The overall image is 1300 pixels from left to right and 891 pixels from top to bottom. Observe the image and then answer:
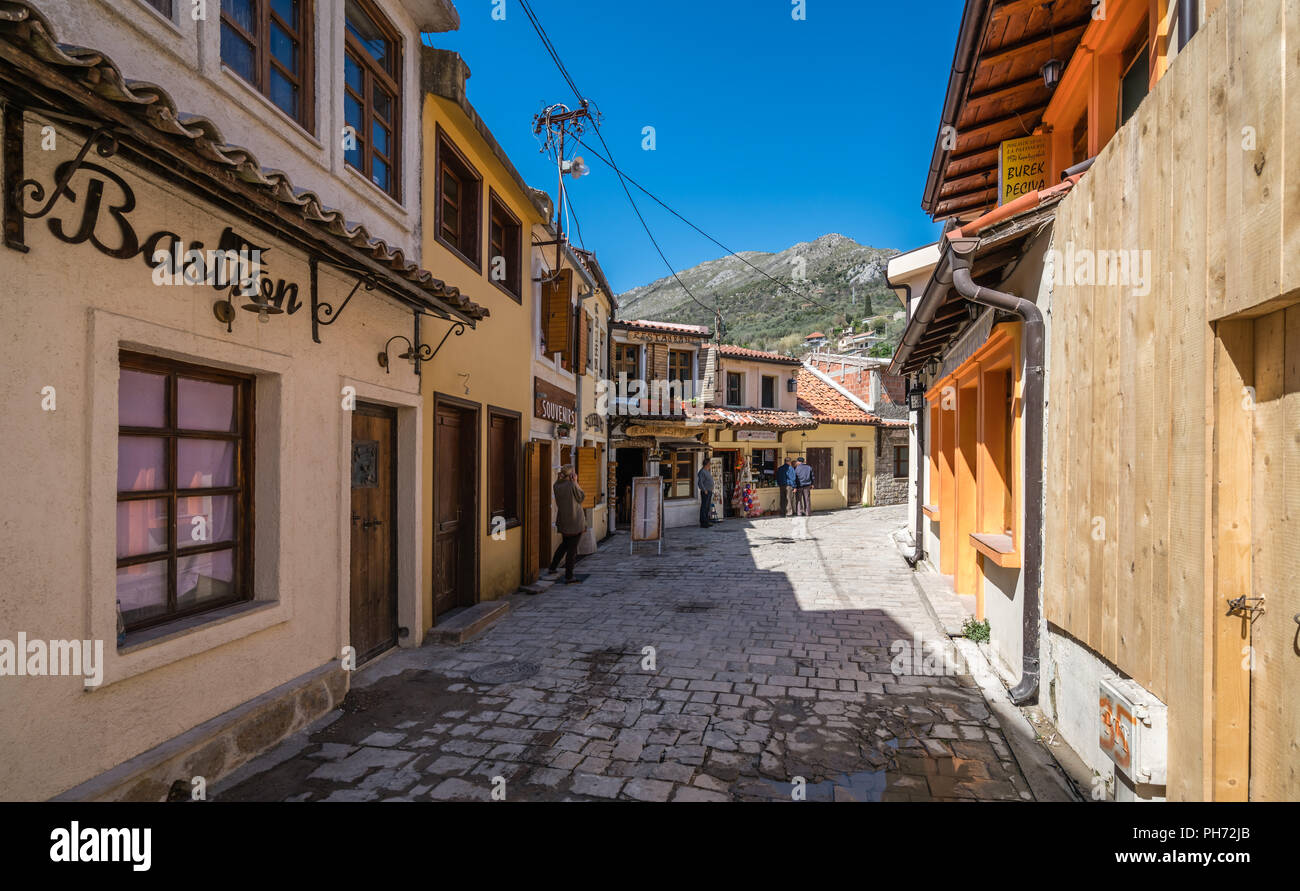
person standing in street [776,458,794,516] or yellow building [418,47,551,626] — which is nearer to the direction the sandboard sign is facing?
the yellow building

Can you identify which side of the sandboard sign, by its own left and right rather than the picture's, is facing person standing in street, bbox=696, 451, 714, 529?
back

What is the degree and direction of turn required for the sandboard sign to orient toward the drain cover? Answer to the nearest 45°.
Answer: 0° — it already faces it

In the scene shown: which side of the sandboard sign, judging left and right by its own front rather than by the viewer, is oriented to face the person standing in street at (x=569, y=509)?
front

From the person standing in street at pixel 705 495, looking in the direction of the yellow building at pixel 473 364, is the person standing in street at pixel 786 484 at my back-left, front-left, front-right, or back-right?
back-left

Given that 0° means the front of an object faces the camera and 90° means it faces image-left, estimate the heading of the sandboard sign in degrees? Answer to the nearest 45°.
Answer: approximately 0°

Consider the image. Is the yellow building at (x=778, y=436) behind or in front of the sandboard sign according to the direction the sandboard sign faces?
behind
